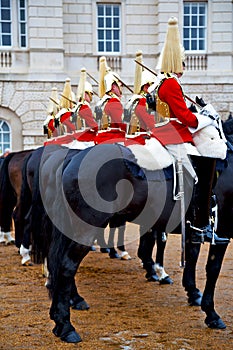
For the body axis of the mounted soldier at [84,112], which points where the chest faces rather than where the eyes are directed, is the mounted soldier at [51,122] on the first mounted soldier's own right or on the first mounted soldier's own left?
on the first mounted soldier's own left

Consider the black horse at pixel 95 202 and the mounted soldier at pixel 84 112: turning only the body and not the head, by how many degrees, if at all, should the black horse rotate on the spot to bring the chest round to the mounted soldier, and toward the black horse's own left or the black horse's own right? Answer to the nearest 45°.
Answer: approximately 45° to the black horse's own left

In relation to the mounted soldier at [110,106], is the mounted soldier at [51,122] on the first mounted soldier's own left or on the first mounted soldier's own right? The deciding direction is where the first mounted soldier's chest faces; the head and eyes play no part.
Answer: on the first mounted soldier's own left

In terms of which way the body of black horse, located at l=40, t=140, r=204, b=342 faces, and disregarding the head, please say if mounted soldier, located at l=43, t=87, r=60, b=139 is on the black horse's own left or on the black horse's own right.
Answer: on the black horse's own left

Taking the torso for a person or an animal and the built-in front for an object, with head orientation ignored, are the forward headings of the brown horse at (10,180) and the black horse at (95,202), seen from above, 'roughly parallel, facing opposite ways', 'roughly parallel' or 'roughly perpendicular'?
roughly parallel

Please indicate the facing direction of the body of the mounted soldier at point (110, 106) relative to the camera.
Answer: to the viewer's right

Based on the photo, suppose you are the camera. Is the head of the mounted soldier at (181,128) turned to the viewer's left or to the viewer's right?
to the viewer's right

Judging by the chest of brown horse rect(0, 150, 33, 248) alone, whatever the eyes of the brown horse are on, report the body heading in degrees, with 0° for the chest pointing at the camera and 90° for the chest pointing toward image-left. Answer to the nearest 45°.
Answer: approximately 225°

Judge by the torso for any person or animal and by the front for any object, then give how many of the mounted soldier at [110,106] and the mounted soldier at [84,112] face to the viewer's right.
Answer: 2

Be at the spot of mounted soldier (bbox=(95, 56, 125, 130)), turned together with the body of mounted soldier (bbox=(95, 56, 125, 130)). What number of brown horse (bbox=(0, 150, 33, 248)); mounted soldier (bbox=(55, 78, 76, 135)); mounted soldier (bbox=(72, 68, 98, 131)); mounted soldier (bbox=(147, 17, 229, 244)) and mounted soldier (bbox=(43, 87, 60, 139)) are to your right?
1

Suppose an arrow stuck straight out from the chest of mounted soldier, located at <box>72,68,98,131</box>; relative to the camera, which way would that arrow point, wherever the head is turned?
to the viewer's right

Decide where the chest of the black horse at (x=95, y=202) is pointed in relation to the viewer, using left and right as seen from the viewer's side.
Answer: facing away from the viewer and to the right of the viewer
